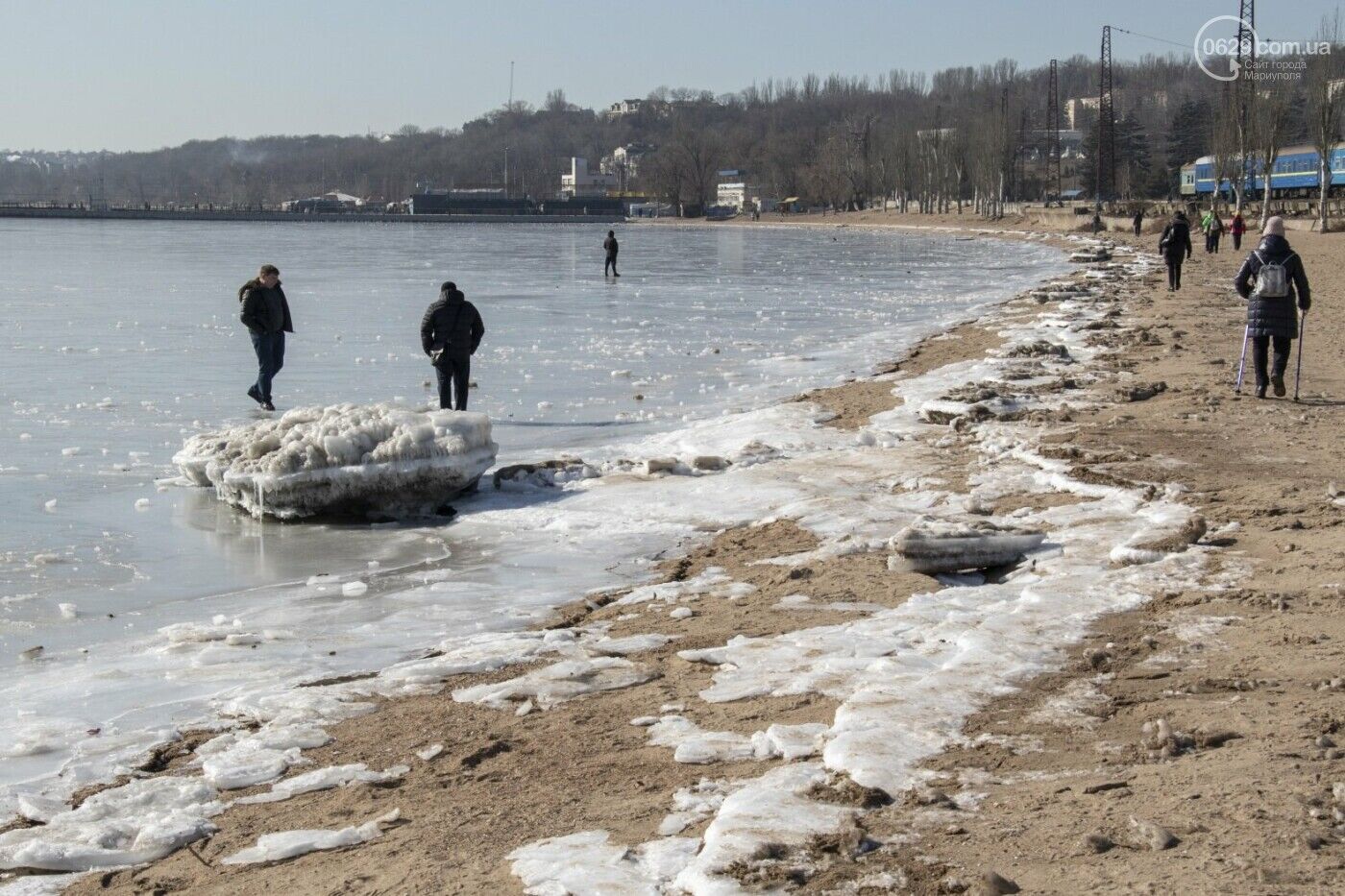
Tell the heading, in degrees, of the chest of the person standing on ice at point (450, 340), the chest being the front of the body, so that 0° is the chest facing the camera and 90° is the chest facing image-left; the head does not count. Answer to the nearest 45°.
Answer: approximately 180°

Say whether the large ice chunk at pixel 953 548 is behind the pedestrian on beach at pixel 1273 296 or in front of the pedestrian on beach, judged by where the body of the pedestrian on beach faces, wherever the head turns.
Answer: behind

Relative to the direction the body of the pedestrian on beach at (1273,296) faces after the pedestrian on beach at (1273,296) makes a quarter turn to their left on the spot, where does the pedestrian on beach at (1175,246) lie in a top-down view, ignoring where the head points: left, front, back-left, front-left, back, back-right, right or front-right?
right

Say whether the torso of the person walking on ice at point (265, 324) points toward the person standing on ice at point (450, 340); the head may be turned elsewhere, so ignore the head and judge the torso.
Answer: yes

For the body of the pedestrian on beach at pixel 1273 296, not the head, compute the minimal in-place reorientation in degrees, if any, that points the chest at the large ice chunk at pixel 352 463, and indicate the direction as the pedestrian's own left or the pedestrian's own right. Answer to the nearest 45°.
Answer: approximately 135° to the pedestrian's own left

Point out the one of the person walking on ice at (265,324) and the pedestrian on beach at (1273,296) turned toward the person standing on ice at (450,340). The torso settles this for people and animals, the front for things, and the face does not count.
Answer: the person walking on ice at (265,324)

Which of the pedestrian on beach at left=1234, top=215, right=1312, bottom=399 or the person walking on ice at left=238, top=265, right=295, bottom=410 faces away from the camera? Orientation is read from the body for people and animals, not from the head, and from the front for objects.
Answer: the pedestrian on beach

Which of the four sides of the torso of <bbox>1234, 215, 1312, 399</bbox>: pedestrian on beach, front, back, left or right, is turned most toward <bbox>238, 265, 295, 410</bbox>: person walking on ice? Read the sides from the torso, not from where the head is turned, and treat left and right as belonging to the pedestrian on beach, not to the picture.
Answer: left

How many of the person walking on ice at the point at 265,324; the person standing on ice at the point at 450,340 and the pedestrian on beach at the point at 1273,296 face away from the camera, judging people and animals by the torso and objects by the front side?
2

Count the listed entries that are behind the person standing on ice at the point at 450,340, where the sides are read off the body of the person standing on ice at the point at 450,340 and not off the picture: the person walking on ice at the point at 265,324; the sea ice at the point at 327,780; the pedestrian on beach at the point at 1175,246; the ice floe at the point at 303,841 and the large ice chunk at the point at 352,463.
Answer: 3

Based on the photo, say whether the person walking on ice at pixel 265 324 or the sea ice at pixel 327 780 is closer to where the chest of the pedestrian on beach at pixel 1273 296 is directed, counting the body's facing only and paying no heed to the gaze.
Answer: the person walking on ice
